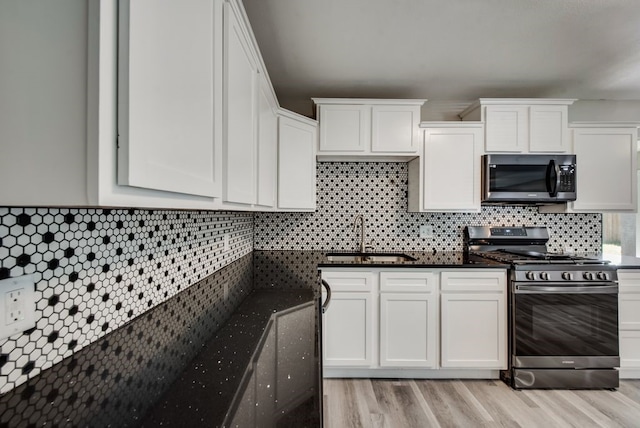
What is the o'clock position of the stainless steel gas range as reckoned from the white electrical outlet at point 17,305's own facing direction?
The stainless steel gas range is roughly at 11 o'clock from the white electrical outlet.

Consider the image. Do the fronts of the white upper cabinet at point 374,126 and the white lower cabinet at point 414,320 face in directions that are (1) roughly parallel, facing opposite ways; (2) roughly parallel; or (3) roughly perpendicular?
roughly parallel

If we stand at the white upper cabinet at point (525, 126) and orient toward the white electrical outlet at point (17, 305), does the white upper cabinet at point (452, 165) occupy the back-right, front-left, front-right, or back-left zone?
front-right

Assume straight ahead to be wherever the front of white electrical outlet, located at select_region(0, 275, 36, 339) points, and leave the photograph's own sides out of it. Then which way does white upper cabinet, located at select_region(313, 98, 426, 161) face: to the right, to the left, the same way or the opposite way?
to the right

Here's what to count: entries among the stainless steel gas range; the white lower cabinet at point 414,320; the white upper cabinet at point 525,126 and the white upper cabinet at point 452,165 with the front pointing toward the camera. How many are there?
4

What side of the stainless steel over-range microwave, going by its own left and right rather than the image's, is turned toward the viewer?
front

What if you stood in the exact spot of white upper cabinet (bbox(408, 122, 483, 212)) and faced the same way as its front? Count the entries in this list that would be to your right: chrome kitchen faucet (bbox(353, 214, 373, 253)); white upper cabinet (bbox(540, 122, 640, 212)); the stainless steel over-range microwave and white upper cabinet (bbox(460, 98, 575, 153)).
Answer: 1

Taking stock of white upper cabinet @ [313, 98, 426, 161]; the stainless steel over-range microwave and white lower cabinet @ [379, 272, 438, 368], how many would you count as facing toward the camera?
3

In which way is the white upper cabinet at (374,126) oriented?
toward the camera

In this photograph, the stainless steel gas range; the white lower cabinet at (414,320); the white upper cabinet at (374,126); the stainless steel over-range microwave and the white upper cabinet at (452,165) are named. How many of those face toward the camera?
5

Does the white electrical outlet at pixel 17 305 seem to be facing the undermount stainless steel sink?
no

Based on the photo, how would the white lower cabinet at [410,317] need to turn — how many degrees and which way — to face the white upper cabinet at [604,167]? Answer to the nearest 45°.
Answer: approximately 135° to its left

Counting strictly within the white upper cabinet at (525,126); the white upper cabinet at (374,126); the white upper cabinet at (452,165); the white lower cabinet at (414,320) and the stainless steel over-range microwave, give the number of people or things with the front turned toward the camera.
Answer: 5

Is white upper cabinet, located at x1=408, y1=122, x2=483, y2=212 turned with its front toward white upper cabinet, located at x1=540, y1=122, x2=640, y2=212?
no

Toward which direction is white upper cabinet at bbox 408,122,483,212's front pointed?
toward the camera
